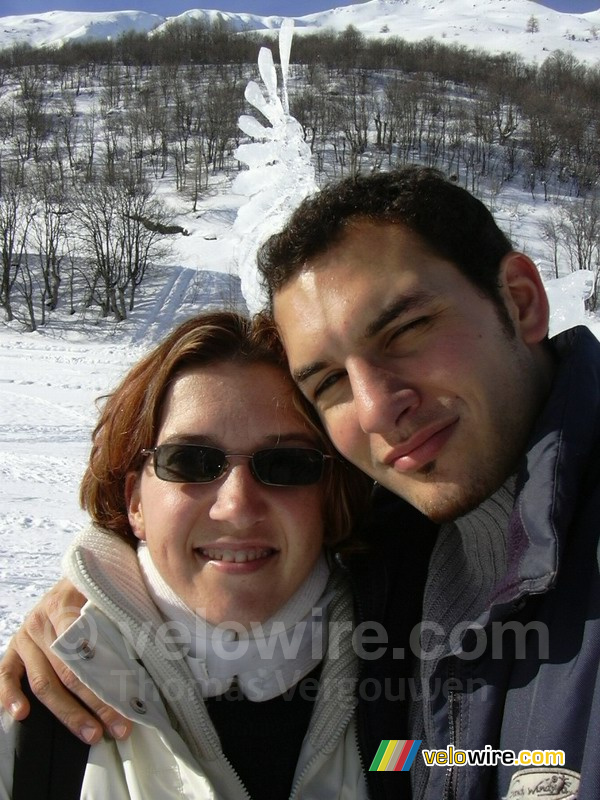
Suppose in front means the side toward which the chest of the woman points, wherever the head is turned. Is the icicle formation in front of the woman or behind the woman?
behind

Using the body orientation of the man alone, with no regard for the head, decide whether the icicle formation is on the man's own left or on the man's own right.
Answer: on the man's own right

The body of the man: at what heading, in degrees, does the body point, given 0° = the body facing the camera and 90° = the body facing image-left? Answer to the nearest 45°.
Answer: approximately 45°

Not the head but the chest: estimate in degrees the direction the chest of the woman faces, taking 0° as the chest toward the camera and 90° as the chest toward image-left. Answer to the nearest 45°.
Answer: approximately 0°

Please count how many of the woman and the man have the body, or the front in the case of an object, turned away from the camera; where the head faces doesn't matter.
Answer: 0
